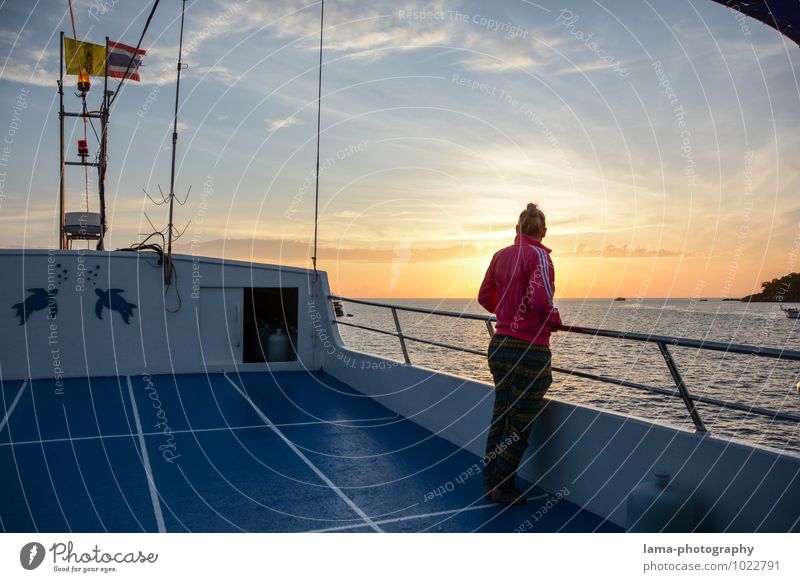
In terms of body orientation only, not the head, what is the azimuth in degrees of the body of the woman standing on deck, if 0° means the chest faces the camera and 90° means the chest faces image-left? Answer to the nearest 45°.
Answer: approximately 225°

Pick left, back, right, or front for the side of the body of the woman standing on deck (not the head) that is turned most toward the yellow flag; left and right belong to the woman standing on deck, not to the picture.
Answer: left

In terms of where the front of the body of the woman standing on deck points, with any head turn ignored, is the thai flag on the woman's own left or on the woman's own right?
on the woman's own left
